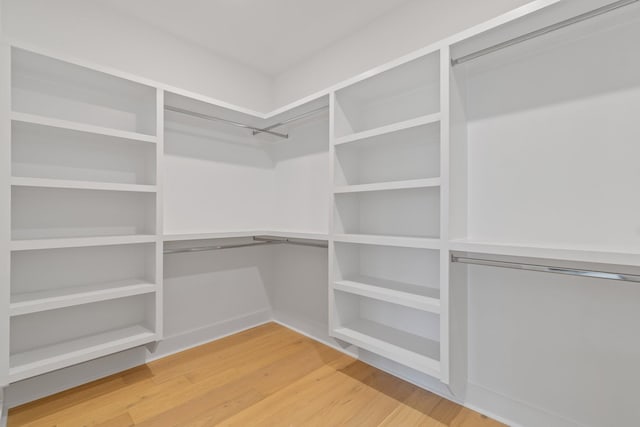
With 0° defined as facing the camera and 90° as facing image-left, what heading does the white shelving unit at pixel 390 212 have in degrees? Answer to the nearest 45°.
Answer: approximately 45°

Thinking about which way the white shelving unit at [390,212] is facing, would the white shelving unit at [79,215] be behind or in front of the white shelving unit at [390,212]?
in front
